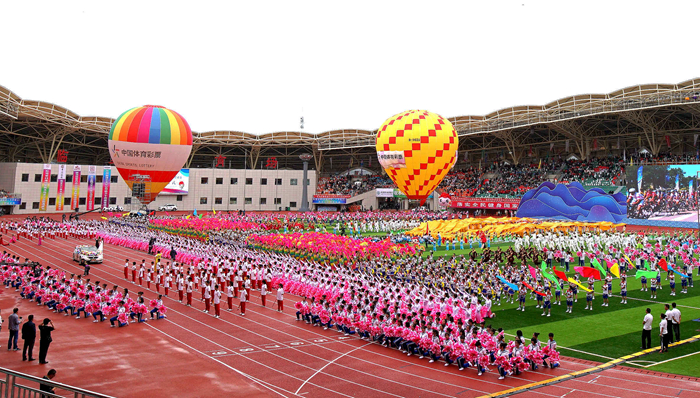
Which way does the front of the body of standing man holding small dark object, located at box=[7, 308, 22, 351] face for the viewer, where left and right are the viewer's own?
facing away from the viewer and to the right of the viewer

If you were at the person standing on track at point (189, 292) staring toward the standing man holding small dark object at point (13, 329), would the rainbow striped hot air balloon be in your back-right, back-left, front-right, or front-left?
back-right

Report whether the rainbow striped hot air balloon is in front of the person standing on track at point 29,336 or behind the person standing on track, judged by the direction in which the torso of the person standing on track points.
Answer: in front

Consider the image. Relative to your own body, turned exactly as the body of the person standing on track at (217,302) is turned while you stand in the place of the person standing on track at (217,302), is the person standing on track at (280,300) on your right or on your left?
on your left

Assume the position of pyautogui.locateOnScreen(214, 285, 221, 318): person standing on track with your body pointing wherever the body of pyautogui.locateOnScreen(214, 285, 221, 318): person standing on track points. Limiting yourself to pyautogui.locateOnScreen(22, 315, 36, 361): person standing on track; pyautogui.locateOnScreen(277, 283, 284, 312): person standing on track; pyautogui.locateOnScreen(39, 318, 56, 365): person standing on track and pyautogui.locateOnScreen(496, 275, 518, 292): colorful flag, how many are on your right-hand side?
2

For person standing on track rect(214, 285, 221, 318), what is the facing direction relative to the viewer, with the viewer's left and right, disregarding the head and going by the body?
facing the viewer and to the right of the viewer

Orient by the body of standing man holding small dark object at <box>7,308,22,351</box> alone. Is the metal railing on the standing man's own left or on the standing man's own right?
on the standing man's own right

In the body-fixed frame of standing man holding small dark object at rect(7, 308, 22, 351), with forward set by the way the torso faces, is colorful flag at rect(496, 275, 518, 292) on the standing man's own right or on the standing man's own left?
on the standing man's own right

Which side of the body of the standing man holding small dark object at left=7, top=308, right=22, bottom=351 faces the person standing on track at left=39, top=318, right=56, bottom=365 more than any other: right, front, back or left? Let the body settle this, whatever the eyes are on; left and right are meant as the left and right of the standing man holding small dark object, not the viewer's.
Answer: right

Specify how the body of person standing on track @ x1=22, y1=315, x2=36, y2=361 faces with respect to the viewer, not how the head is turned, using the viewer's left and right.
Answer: facing away from the viewer and to the right of the viewer
